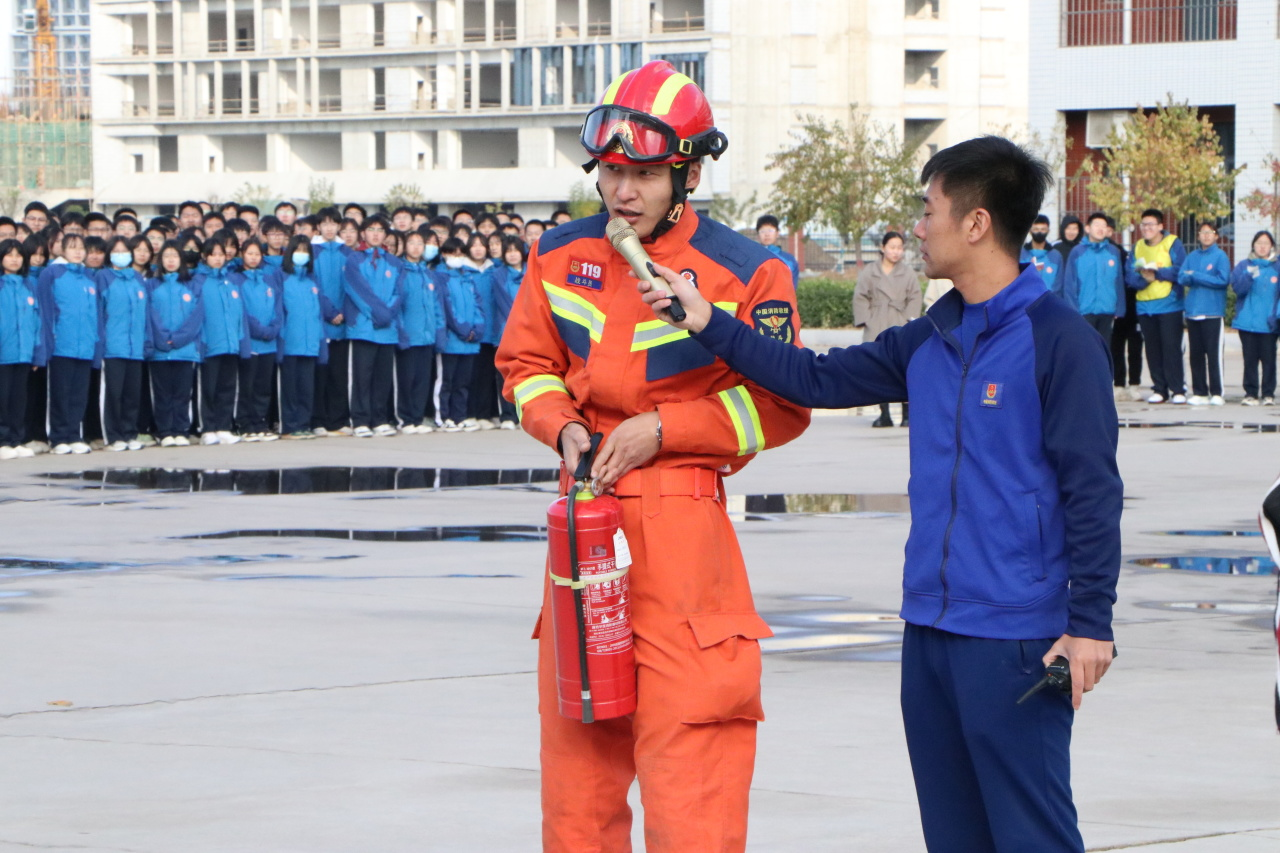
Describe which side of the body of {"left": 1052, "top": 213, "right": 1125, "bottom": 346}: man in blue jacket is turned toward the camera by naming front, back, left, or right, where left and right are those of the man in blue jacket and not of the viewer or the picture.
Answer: front

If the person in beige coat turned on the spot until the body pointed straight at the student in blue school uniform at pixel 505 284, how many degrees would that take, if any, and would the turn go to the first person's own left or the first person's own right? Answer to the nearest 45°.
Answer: approximately 90° to the first person's own right

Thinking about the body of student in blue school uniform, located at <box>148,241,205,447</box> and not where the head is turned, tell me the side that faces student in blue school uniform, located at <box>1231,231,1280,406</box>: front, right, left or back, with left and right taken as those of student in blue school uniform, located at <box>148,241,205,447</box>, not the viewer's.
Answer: left

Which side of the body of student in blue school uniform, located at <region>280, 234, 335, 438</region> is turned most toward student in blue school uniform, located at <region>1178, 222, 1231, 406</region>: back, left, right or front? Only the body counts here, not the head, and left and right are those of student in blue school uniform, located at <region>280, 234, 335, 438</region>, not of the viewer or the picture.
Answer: left

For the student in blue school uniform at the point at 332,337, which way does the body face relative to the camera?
toward the camera

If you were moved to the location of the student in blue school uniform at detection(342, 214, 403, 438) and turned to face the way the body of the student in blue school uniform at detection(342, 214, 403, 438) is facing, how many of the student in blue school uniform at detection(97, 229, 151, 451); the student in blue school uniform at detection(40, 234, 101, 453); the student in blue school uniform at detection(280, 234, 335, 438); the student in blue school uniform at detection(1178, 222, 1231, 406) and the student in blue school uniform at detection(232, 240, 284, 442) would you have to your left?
1

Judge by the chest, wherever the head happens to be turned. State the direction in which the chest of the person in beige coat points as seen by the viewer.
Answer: toward the camera

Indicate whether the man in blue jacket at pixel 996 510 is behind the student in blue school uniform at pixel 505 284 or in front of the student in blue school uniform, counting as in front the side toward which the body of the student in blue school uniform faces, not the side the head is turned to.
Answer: in front

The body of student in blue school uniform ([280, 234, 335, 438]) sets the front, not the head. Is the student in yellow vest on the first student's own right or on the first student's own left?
on the first student's own left

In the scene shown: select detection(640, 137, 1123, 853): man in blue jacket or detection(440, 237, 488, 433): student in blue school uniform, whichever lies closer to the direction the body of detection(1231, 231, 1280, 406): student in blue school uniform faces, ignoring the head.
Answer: the man in blue jacket

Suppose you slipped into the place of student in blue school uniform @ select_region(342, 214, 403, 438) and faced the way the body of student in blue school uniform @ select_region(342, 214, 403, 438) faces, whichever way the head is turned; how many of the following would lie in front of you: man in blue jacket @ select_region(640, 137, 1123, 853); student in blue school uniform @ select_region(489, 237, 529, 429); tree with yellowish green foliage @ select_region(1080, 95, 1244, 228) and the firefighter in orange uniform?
2
